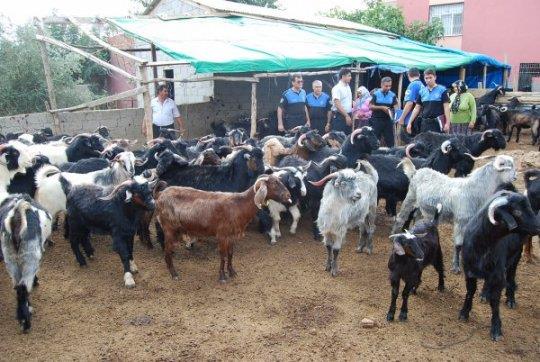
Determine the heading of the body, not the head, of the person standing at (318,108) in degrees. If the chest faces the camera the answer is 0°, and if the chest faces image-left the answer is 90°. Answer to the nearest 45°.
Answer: approximately 0°

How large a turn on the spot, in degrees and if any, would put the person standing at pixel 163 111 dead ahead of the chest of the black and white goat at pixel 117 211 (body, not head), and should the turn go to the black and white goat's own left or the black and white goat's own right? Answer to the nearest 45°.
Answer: approximately 135° to the black and white goat's own left

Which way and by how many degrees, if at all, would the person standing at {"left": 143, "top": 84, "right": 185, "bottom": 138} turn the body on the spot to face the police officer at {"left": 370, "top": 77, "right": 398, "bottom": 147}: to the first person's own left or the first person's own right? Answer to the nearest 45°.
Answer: approximately 90° to the first person's own left

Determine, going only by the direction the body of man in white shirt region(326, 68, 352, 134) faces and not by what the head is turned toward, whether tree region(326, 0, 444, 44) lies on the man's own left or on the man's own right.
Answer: on the man's own left

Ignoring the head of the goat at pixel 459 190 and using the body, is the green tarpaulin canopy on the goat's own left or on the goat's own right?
on the goat's own left

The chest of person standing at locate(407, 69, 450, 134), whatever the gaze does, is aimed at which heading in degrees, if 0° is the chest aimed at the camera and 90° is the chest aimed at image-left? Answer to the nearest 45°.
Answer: approximately 0°

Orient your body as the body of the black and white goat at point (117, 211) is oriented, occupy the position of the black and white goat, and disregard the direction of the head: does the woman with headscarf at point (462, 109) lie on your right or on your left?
on your left

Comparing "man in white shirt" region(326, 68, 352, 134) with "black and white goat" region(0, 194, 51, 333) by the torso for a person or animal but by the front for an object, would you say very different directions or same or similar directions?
very different directions

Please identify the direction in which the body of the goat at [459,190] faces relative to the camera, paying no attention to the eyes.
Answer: to the viewer's right

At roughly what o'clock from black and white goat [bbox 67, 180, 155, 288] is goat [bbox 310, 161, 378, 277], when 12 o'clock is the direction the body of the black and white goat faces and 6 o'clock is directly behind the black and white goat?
The goat is roughly at 11 o'clock from the black and white goat.

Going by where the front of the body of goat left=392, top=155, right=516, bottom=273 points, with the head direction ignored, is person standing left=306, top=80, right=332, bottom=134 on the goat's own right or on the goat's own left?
on the goat's own left

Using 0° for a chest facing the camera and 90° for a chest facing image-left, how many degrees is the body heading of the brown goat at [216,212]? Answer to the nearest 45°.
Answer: approximately 270°

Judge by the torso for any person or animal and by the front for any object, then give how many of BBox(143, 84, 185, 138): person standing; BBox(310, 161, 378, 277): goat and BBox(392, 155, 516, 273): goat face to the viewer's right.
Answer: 1

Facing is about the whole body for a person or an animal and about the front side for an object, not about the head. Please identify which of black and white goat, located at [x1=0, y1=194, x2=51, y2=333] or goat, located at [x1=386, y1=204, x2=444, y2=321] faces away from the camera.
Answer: the black and white goat
